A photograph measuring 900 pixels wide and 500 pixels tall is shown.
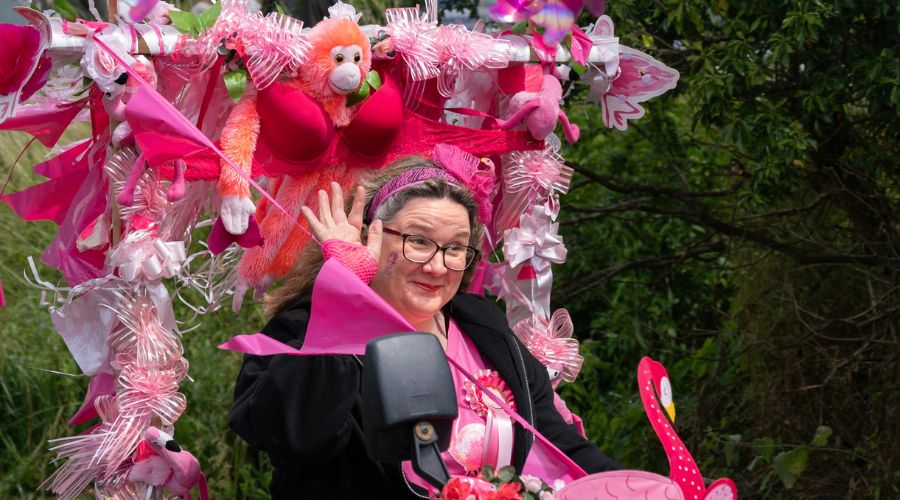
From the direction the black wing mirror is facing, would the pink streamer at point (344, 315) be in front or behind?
in front

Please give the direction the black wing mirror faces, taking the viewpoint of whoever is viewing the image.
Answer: facing away from the viewer

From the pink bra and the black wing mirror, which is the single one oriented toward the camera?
the pink bra

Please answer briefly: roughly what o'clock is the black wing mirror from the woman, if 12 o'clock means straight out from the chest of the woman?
The black wing mirror is roughly at 1 o'clock from the woman.

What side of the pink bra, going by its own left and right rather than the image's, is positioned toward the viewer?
front

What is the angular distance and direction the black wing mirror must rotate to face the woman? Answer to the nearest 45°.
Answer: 0° — it already faces them

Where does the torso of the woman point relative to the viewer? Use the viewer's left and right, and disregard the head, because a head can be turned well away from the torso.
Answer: facing the viewer and to the right of the viewer

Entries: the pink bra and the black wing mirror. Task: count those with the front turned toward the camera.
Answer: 1

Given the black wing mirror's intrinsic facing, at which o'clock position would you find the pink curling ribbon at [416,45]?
The pink curling ribbon is roughly at 12 o'clock from the black wing mirror.

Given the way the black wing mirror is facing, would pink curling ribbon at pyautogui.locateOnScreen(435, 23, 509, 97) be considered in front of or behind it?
in front

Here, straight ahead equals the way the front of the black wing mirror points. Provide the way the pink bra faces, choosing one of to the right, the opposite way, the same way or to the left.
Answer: the opposite way

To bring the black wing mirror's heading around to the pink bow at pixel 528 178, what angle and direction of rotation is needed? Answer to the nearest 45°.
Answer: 0° — it already faces it

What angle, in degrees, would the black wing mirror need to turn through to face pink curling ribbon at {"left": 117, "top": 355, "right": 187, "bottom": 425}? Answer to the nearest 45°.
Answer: approximately 45° to its left

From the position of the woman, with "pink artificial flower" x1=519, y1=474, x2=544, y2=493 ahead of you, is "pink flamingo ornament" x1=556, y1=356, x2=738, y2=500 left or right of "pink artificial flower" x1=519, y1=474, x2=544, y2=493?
left
